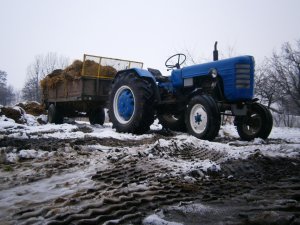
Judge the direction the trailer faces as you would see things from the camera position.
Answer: facing the viewer and to the right of the viewer

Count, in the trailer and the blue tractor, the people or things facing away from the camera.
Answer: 0

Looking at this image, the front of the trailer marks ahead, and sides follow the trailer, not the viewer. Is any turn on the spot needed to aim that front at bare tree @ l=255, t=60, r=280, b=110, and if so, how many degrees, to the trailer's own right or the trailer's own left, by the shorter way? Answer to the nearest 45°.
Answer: approximately 90° to the trailer's own left

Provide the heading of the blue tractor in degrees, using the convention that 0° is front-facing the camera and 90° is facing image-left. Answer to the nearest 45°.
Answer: approximately 315°

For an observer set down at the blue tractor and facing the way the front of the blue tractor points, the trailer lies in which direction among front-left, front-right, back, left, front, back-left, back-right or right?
back

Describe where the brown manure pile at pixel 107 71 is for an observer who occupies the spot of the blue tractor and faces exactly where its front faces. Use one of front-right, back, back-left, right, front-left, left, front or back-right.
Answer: back

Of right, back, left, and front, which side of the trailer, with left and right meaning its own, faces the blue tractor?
front

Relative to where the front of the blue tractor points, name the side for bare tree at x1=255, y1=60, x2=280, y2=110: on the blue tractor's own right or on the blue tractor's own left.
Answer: on the blue tractor's own left

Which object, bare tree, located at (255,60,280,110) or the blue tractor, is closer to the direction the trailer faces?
the blue tractor
